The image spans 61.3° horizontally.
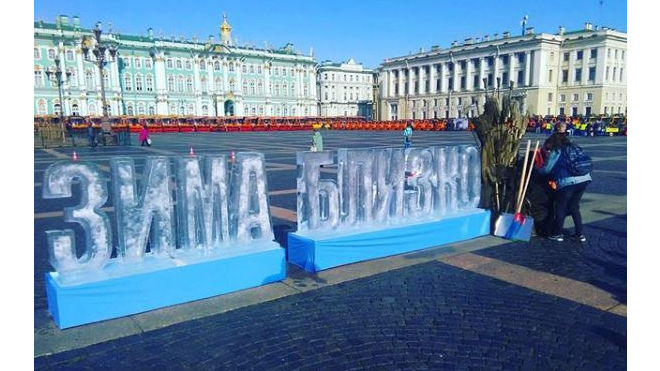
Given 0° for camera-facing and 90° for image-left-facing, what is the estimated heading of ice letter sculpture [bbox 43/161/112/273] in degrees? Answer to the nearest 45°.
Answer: approximately 0°

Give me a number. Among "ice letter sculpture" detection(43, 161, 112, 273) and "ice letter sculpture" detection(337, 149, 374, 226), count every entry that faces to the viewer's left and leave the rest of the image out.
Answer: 0

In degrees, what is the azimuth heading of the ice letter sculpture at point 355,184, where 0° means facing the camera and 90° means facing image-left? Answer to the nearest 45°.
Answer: approximately 315°

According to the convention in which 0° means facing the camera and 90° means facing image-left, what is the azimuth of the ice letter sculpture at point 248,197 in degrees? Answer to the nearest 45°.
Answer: approximately 315°

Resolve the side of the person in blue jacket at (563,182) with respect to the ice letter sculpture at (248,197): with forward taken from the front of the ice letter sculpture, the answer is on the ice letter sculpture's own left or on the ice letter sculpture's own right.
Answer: on the ice letter sculpture's own left

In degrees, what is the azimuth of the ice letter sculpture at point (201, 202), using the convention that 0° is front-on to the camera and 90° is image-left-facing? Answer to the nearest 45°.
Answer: approximately 315°

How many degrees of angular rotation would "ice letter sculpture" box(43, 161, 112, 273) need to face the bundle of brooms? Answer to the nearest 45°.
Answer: approximately 90° to its left

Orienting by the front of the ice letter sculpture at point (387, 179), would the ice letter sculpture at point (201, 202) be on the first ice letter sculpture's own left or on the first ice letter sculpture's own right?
on the first ice letter sculpture's own right

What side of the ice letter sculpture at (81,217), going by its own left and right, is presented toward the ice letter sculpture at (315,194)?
left

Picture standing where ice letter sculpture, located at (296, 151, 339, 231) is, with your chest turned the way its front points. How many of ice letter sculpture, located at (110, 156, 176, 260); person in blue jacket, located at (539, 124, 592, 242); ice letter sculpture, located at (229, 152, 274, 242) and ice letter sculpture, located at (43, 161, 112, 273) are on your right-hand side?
3

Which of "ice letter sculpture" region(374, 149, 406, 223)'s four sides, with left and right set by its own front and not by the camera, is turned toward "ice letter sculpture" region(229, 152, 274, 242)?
right
